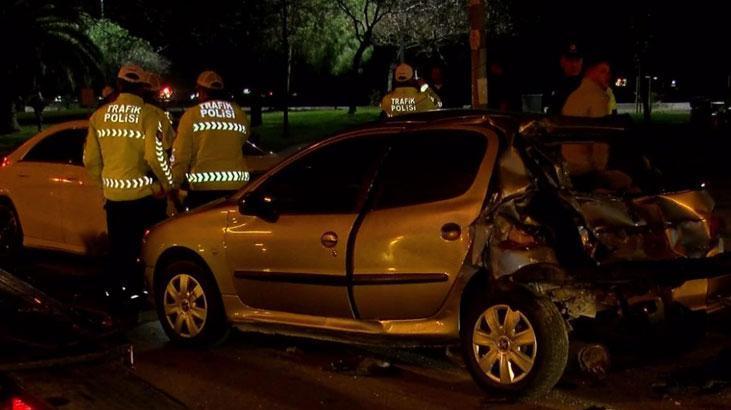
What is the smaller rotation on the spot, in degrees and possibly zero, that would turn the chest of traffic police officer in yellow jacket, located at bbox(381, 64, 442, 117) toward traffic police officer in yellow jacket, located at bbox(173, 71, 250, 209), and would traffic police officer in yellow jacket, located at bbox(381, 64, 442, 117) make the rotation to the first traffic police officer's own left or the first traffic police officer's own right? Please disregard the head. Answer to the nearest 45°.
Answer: approximately 135° to the first traffic police officer's own left

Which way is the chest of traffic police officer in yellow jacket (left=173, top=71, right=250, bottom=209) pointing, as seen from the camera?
away from the camera

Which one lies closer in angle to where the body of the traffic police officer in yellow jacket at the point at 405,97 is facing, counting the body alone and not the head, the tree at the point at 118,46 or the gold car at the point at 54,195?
the tree

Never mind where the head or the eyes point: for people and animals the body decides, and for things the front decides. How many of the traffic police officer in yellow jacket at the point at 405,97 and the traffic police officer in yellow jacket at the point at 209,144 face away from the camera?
2

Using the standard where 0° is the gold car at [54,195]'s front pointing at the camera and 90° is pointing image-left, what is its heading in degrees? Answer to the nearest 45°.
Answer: approximately 270°

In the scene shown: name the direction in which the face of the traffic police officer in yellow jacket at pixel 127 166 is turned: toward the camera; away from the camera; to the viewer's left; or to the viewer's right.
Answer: away from the camera

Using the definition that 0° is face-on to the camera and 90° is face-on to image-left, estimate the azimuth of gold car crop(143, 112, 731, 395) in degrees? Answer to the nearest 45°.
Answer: approximately 135°

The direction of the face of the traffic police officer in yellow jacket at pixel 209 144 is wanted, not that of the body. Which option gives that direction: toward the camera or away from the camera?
away from the camera

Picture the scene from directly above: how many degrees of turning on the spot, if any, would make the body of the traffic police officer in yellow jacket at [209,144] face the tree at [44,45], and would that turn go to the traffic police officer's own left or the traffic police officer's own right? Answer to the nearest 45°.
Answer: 0° — they already face it

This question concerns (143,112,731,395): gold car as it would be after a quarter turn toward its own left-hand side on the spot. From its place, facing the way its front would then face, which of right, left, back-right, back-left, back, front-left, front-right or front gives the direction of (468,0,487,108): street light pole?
back-right

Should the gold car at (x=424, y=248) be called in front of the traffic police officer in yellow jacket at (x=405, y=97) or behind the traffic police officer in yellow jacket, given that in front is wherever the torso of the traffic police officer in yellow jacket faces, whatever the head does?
behind
